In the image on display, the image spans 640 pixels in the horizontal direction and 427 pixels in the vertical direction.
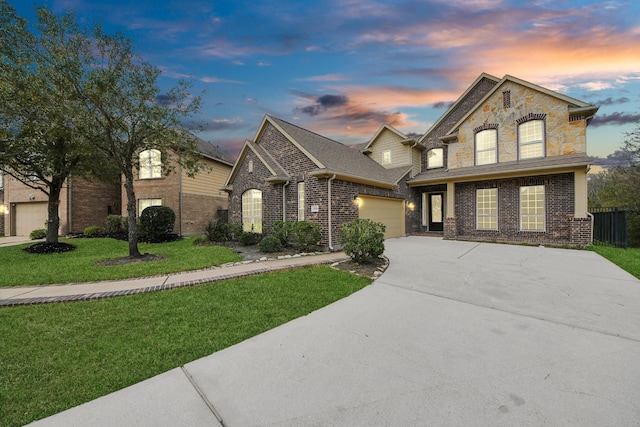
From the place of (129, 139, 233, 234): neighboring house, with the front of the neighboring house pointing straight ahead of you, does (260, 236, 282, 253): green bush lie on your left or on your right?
on your left

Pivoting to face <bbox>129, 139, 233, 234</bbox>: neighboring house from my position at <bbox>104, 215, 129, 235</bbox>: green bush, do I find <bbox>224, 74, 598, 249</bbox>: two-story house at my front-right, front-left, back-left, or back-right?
front-right

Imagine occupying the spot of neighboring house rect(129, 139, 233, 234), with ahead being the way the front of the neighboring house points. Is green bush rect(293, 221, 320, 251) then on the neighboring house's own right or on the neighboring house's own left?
on the neighboring house's own left

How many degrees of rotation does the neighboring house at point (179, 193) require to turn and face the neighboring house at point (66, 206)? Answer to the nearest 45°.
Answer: approximately 90° to its right

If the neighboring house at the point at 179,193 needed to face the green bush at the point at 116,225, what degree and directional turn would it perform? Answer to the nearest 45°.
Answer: approximately 45° to its right

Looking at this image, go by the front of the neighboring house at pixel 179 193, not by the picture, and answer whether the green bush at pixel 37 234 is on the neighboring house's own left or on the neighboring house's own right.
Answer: on the neighboring house's own right

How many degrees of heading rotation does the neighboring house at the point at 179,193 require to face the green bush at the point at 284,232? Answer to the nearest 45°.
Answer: approximately 45° to its left

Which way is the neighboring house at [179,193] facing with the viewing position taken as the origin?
facing the viewer and to the left of the viewer

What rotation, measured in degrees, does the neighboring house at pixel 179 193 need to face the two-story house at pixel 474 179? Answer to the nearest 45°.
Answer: approximately 90° to its left

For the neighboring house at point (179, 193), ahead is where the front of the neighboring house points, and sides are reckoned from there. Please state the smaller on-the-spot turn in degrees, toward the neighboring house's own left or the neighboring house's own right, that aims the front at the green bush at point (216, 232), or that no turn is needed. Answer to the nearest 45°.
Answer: approximately 45° to the neighboring house's own left

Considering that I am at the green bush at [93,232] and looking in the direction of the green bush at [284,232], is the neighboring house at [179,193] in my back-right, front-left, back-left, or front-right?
front-left

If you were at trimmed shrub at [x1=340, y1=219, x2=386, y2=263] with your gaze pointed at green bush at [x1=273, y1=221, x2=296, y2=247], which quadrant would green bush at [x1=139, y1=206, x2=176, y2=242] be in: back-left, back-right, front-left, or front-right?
front-left
